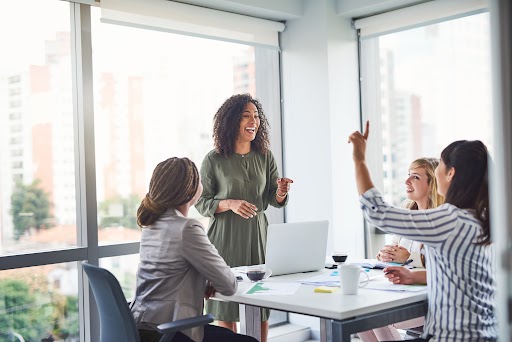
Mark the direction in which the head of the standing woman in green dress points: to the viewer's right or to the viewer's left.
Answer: to the viewer's right

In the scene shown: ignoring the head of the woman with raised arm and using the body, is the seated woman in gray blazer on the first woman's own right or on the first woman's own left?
on the first woman's own left

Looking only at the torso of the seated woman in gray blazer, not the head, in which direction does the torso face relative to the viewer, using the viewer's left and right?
facing away from the viewer and to the right of the viewer

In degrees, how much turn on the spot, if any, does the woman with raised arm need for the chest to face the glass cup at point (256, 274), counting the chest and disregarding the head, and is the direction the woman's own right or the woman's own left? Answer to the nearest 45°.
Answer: approximately 45° to the woman's own left

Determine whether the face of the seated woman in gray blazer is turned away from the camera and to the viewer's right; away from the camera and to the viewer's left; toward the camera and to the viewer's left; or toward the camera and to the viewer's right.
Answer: away from the camera and to the viewer's right
